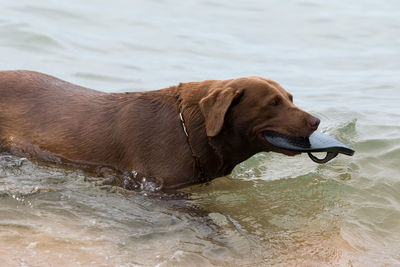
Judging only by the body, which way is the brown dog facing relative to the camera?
to the viewer's right
